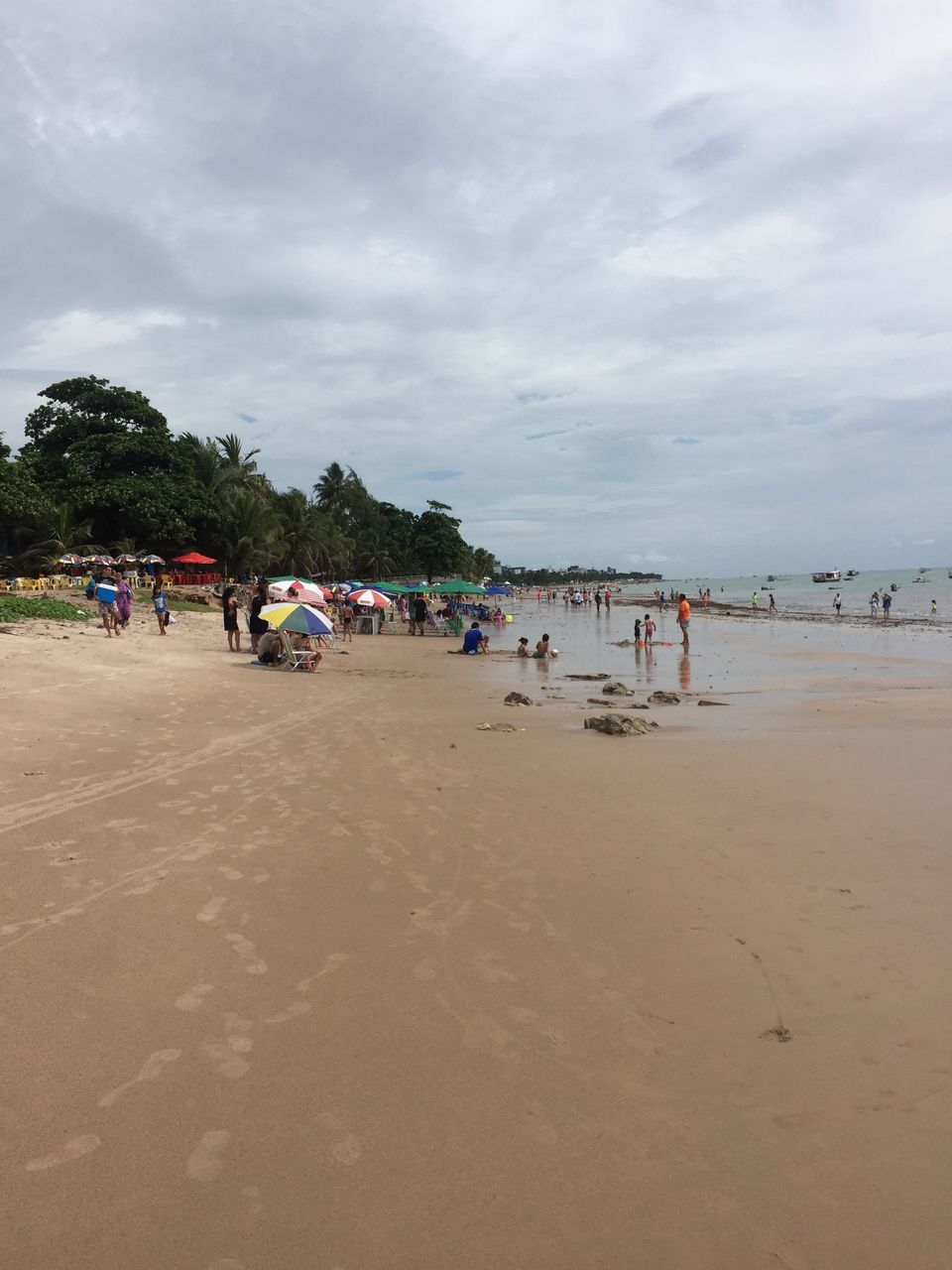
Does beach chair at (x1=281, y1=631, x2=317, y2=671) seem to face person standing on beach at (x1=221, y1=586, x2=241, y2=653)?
no

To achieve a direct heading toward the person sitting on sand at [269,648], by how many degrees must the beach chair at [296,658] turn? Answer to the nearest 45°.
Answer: approximately 135° to its left

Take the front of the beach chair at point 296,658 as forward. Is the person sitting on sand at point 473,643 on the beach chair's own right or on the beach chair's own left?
on the beach chair's own left

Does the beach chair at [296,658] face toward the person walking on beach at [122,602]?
no

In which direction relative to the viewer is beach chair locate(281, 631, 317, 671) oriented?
to the viewer's right

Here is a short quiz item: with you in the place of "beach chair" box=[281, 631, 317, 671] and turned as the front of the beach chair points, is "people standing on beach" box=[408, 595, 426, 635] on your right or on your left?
on your left

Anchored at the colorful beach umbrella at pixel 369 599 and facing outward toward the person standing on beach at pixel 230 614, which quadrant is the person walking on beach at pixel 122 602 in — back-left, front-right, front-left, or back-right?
front-right

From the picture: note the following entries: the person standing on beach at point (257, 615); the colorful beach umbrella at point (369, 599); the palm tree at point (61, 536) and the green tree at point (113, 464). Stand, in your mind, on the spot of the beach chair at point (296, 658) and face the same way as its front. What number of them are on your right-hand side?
0

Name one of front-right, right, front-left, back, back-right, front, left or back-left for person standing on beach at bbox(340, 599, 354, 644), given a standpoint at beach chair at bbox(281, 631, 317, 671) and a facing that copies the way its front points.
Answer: left

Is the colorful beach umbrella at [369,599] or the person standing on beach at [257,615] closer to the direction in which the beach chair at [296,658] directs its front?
the colorful beach umbrella

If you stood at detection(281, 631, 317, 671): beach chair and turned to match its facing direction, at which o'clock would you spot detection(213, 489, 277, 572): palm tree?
The palm tree is roughly at 9 o'clock from the beach chair.

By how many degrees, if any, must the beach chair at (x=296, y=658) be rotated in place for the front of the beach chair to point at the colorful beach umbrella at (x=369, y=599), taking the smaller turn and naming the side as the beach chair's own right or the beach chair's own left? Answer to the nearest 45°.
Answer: approximately 90° to the beach chair's own left

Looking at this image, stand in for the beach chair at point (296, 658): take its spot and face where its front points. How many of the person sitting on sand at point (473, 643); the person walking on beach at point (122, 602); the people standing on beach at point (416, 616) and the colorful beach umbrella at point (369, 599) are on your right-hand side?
0
